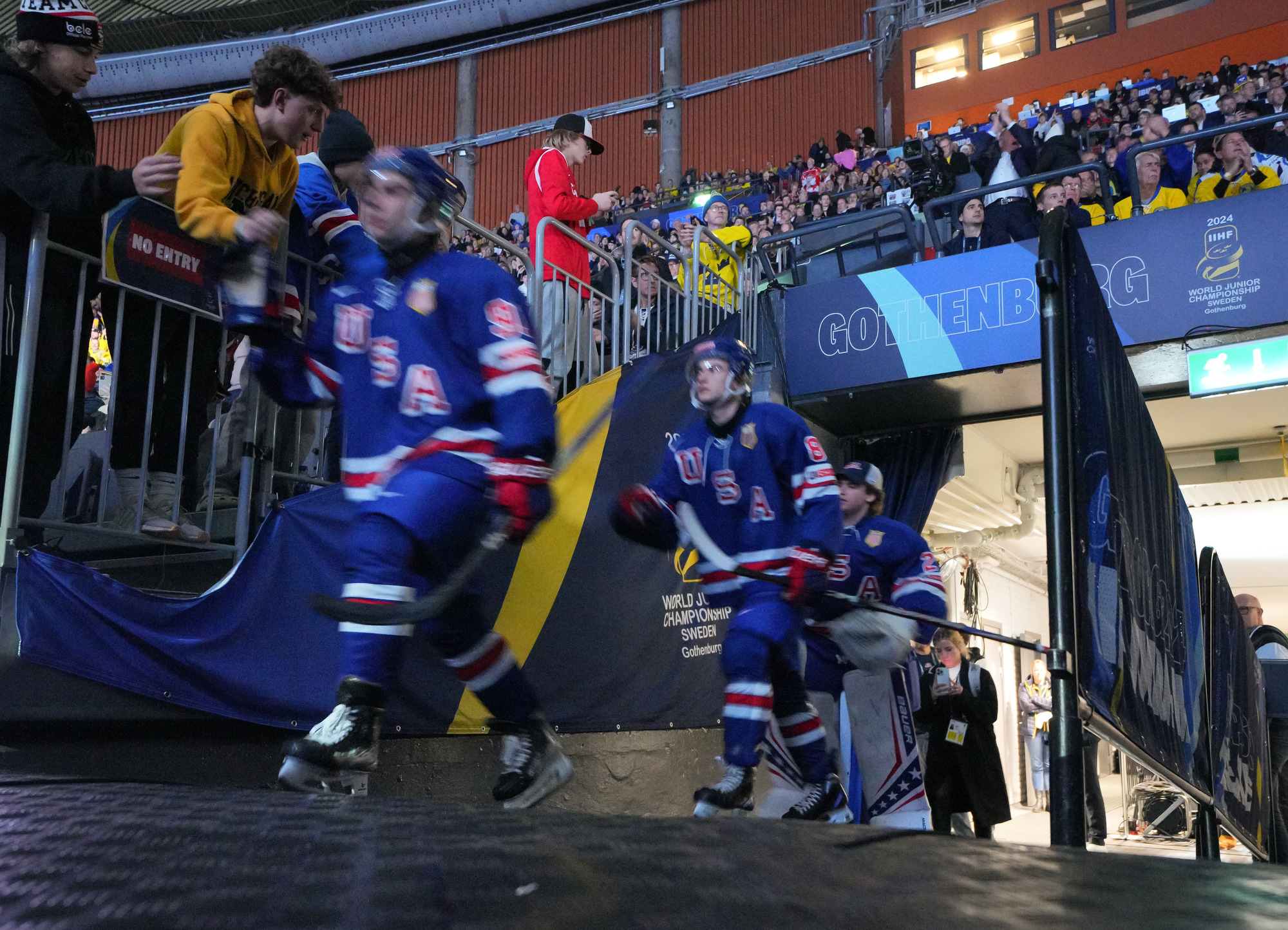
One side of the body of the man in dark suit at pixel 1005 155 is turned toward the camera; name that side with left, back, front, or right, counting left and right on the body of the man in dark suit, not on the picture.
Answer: front

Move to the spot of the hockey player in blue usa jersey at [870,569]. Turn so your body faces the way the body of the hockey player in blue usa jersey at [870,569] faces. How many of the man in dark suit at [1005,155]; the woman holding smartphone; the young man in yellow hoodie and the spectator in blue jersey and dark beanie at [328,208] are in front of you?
2

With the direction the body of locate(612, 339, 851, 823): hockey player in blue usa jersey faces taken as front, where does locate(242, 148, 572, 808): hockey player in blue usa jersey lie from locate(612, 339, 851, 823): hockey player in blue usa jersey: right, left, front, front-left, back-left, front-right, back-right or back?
front

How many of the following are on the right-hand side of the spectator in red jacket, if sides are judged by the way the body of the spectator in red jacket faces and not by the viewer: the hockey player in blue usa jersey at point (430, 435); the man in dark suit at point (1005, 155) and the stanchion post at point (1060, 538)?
2

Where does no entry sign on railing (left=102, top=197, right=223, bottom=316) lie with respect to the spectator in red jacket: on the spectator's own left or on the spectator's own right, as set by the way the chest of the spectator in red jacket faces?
on the spectator's own right

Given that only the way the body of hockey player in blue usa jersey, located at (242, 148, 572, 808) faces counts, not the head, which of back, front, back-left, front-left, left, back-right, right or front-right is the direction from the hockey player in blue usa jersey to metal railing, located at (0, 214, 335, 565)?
right

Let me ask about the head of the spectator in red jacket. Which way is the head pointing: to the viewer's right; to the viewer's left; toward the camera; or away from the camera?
to the viewer's right

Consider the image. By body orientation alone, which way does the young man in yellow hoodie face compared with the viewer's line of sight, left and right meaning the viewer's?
facing the viewer and to the right of the viewer

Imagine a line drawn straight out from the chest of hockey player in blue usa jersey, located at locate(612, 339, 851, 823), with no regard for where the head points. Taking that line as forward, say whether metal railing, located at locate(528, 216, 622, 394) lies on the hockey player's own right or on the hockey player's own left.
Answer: on the hockey player's own right

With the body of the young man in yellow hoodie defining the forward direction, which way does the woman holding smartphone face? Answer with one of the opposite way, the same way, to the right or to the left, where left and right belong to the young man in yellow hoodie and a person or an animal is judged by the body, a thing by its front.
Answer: to the right

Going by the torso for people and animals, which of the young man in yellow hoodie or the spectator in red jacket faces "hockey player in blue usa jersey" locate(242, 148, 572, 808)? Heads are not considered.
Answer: the young man in yellow hoodie

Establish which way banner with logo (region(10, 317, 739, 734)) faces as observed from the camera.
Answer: facing the viewer

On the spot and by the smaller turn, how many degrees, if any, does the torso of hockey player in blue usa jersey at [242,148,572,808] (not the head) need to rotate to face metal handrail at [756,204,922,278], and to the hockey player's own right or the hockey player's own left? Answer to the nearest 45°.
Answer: approximately 180°

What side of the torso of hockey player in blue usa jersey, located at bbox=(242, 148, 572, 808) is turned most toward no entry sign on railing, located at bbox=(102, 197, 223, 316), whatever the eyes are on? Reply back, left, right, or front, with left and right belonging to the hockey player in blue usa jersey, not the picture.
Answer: right

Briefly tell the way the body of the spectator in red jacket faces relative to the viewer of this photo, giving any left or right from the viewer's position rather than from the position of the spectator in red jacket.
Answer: facing to the right of the viewer

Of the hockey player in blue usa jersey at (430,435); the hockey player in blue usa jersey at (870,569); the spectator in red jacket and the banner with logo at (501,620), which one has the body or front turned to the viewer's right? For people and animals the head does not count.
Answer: the spectator in red jacket

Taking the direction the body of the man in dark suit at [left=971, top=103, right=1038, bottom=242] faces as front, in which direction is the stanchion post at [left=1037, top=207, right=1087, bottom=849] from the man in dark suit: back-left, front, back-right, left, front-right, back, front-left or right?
front

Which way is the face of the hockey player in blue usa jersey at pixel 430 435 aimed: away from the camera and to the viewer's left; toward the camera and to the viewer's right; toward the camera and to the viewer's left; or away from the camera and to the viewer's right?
toward the camera and to the viewer's left
